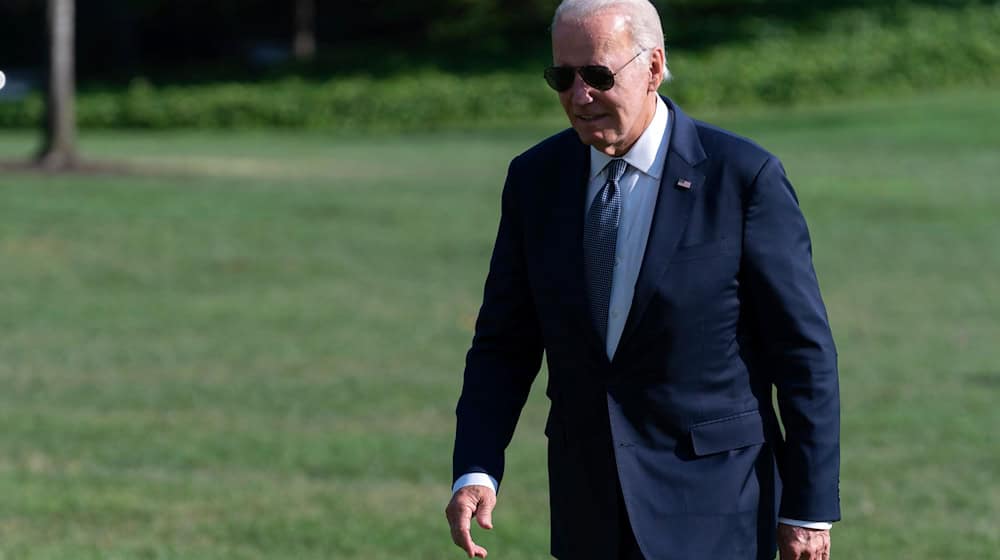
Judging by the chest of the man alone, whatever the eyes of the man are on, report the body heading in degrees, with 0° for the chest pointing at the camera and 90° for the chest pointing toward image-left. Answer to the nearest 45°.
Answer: approximately 45°
